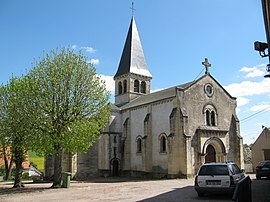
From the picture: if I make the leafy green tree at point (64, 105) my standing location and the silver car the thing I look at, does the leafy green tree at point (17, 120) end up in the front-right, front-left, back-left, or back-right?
back-right

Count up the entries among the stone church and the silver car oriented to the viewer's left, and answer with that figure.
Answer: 0

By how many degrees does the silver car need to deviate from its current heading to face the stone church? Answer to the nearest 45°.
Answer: approximately 45° to its left

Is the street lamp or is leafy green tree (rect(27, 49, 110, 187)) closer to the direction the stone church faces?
the street lamp

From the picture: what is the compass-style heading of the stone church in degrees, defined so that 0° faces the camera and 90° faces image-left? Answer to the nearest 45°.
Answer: approximately 315°

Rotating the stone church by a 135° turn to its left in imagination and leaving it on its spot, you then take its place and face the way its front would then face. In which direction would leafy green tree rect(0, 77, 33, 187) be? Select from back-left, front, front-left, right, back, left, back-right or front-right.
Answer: back-left

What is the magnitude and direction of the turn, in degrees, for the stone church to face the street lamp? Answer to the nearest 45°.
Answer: approximately 45° to its right

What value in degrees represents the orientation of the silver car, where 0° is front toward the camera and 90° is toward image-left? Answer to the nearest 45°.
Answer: approximately 225°

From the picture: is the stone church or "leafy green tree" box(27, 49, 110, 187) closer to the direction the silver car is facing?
the stone church
